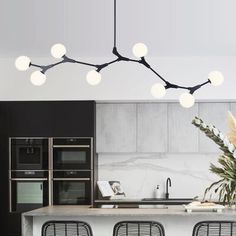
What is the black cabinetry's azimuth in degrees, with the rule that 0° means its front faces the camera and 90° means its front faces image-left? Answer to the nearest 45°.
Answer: approximately 0°

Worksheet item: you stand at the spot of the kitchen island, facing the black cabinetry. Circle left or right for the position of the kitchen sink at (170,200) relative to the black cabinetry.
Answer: right
